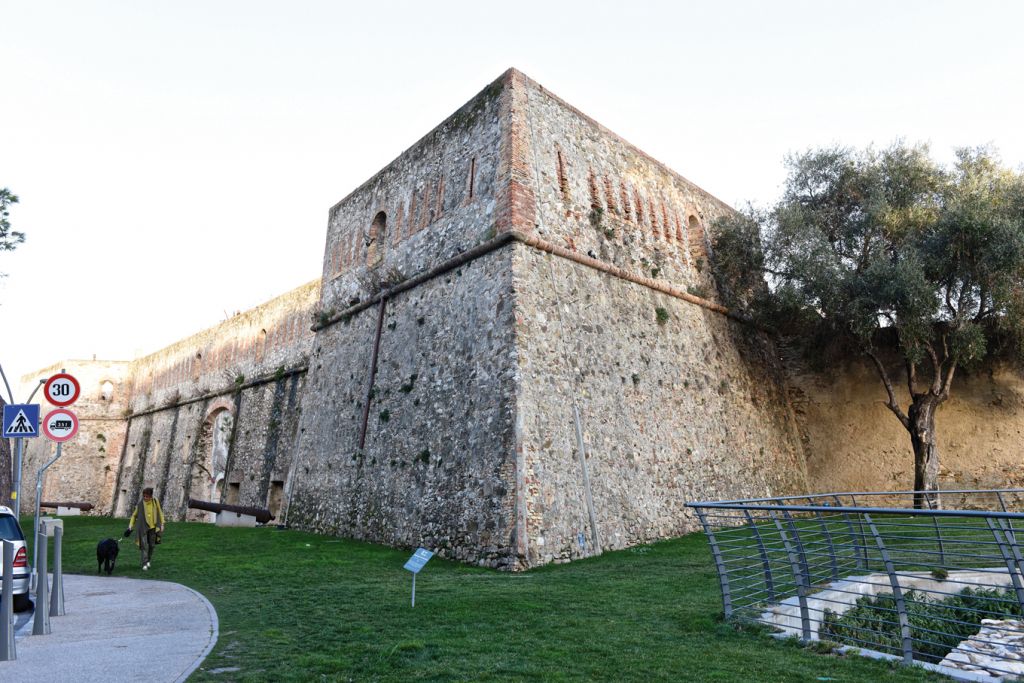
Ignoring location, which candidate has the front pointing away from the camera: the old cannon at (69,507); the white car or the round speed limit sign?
the white car

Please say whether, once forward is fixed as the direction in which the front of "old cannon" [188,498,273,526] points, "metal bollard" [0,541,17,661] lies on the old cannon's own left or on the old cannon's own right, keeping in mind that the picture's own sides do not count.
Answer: on the old cannon's own left

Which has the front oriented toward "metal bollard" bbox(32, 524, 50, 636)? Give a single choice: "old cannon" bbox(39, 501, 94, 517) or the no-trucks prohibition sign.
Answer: the no-trucks prohibition sign

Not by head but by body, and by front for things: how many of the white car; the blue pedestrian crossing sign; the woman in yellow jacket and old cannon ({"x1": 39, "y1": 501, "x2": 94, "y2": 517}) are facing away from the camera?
1

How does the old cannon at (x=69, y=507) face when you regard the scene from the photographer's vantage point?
facing to the left of the viewer

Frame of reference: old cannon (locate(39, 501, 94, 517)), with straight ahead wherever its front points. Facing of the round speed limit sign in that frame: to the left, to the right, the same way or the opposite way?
to the left

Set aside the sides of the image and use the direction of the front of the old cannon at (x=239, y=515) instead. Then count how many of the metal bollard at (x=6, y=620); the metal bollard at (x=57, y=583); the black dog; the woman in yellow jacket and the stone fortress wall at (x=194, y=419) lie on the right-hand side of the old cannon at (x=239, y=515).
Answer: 1

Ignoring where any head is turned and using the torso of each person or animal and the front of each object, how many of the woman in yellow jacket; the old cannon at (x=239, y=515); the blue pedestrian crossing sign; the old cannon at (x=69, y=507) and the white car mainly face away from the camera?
1

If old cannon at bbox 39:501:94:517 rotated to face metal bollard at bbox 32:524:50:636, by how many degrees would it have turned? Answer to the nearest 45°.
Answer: approximately 90° to its left

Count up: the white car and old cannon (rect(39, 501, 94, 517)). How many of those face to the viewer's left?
1

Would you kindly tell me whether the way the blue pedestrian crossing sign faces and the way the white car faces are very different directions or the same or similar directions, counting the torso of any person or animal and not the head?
very different directions

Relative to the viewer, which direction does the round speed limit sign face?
toward the camera

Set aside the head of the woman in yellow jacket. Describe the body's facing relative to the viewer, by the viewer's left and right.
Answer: facing the viewer

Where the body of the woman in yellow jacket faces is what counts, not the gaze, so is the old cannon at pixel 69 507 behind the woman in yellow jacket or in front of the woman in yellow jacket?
behind

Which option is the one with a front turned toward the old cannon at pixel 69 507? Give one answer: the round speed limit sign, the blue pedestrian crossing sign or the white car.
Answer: the white car

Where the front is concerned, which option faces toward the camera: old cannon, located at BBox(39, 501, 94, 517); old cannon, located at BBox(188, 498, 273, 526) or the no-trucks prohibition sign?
the no-trucks prohibition sign
